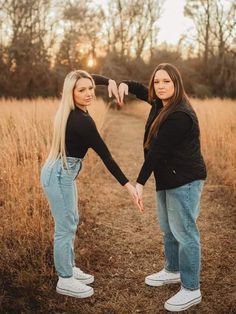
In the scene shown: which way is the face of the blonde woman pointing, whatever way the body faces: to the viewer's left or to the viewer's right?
to the viewer's right

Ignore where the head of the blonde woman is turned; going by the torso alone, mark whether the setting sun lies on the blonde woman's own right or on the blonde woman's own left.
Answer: on the blonde woman's own left
